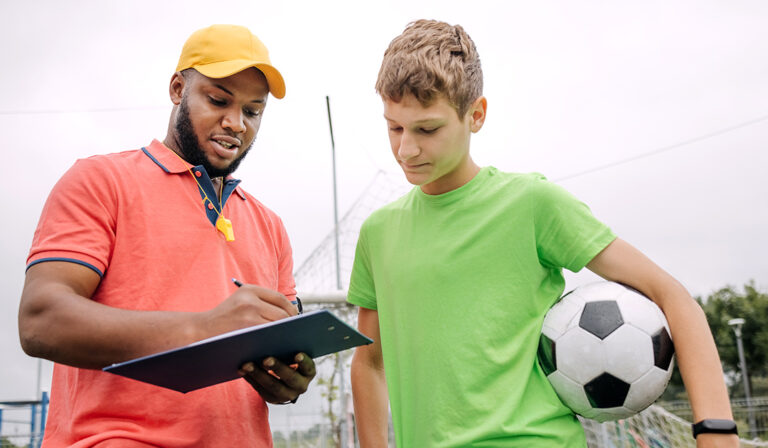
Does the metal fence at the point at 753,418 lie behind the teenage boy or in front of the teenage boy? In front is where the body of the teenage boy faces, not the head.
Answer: behind

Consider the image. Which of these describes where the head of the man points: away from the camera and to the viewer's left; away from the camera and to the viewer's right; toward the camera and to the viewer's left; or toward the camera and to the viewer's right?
toward the camera and to the viewer's right

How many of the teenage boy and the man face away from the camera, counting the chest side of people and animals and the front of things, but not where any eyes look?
0

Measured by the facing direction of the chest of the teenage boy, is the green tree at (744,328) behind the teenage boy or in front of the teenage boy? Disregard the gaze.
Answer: behind

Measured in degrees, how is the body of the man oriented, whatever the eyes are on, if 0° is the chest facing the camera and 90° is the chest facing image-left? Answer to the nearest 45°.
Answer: approximately 315°

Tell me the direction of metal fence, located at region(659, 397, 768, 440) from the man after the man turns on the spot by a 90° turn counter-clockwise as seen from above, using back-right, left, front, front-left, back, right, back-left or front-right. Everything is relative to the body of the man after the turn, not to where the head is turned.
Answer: front

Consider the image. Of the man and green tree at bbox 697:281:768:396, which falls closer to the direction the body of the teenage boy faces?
the man

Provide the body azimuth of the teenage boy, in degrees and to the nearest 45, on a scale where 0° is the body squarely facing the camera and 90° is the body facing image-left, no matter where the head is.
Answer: approximately 45°
